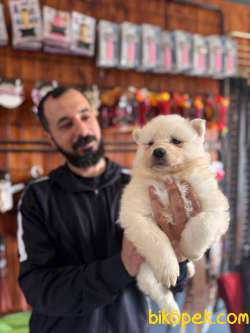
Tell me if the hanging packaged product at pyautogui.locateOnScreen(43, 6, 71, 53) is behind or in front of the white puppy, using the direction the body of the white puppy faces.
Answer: behind

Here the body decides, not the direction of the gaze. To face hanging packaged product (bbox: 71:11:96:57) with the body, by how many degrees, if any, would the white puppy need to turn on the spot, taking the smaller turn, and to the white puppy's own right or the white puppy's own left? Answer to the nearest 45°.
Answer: approximately 180°

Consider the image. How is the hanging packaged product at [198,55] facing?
toward the camera

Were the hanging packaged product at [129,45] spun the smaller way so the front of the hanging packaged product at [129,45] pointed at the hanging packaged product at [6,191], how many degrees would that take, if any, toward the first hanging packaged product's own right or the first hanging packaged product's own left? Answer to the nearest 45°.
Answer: approximately 45° to the first hanging packaged product's own right

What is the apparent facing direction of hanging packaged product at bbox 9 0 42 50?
toward the camera

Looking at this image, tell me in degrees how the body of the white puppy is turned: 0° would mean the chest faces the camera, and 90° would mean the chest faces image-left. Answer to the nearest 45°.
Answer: approximately 0°

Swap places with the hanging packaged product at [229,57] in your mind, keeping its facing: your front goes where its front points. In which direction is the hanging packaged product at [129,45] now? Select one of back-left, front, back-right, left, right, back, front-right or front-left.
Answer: front-right

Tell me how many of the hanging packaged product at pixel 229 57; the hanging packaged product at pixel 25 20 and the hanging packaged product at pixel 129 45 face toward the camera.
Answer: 3

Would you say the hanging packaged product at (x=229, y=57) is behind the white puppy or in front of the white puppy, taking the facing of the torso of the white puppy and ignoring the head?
behind
